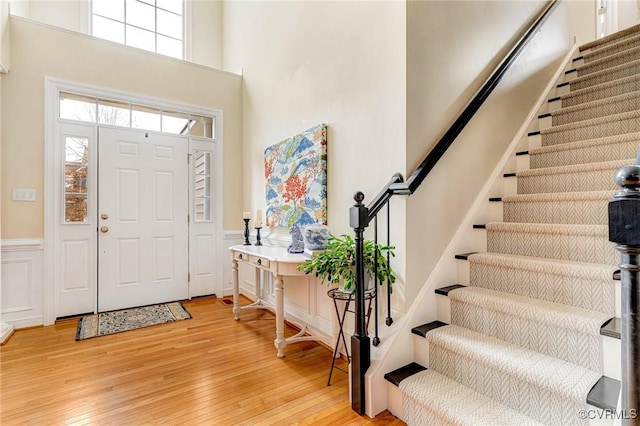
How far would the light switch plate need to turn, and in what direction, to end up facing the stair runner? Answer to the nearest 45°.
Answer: approximately 45° to its left

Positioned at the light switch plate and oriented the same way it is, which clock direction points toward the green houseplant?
The green houseplant is roughly at 11 o'clock from the light switch plate.

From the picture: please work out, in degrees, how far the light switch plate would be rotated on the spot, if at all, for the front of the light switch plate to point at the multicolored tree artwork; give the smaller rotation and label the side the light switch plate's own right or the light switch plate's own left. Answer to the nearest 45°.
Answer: approximately 45° to the light switch plate's own left

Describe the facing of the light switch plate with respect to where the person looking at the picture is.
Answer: facing the viewer
